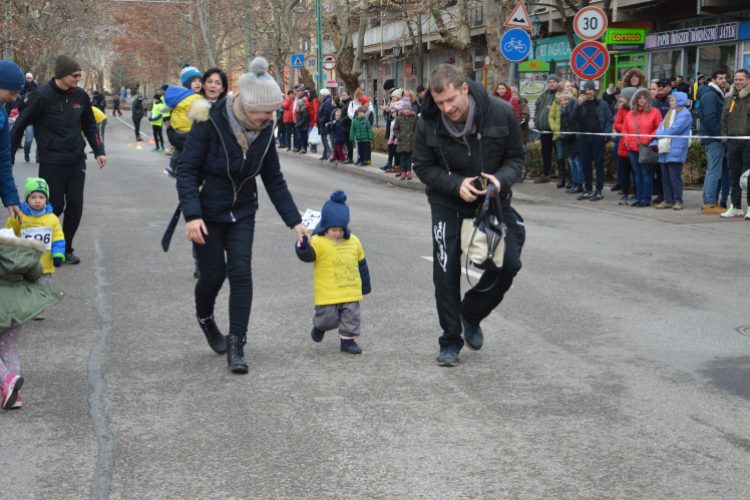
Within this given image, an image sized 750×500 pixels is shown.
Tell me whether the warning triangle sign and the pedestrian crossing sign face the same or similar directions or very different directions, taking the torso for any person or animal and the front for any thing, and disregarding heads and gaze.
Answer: same or similar directions

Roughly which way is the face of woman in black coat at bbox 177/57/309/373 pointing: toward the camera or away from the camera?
toward the camera

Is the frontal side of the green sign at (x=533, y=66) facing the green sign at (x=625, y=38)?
no

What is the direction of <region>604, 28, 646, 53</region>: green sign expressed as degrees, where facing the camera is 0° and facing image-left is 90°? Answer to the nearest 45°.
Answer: approximately 0°

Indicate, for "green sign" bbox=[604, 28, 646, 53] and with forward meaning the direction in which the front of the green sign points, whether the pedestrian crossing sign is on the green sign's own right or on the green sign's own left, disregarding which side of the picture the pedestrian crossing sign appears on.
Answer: on the green sign's own right

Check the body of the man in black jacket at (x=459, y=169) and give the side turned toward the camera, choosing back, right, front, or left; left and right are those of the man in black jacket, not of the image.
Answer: front

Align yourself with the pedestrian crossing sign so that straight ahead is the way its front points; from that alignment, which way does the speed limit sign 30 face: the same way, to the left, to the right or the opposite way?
the same way

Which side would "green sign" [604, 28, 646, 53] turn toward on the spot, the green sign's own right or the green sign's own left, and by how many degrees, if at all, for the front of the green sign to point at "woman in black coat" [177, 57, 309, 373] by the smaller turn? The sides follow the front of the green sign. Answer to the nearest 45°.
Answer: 0° — it already faces them

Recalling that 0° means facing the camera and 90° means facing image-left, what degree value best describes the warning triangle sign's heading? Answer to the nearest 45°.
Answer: approximately 0°

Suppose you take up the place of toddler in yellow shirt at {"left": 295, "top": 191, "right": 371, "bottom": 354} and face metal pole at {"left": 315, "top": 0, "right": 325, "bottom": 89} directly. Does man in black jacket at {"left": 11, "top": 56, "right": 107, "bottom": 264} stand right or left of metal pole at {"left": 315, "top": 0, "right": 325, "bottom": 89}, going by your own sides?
left

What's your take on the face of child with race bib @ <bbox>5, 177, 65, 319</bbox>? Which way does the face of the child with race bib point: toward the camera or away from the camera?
toward the camera

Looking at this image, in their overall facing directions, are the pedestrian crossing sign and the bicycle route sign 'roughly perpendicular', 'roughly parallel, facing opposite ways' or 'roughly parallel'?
roughly parallel

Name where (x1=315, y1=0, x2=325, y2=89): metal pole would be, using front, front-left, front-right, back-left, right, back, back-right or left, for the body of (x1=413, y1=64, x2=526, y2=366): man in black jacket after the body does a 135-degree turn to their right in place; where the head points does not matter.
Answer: front-right

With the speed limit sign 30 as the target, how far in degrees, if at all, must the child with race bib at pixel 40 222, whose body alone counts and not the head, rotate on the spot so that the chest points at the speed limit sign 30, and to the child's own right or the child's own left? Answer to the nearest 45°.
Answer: approximately 135° to the child's own left

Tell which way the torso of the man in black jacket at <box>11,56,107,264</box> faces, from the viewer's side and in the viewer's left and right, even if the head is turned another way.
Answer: facing the viewer and to the right of the viewer

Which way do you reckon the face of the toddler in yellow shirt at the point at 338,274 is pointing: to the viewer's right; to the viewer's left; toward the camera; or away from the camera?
toward the camera

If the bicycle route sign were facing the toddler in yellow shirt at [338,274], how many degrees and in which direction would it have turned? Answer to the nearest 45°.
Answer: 0° — it already faces them

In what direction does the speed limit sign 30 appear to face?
toward the camera
